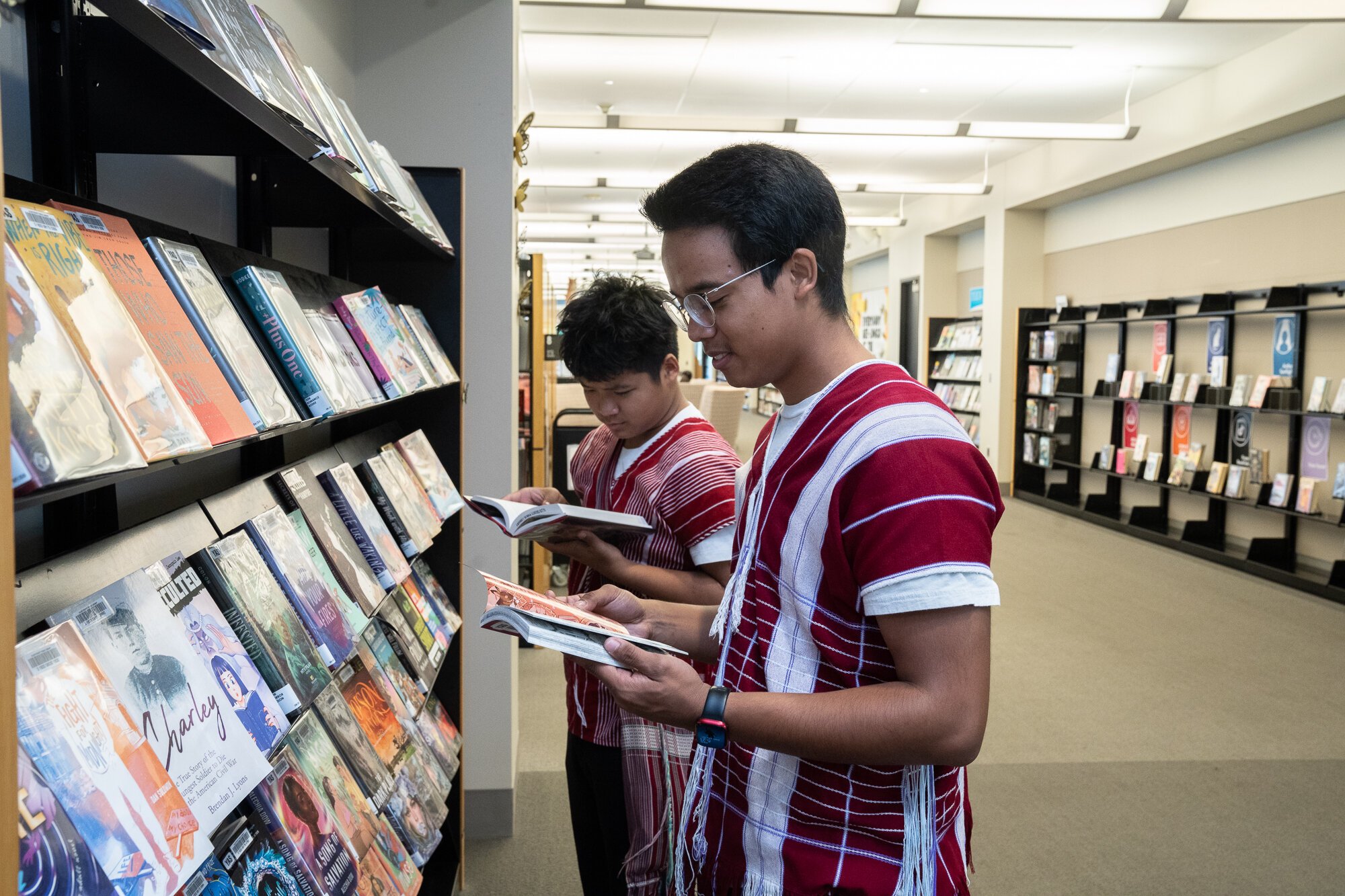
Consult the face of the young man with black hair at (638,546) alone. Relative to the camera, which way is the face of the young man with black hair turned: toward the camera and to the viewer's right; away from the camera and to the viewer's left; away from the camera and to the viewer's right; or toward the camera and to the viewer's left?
toward the camera and to the viewer's left

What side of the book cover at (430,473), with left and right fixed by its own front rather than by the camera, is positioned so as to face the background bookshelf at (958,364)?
left

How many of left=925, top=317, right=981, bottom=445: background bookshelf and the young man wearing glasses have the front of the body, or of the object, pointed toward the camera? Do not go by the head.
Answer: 1

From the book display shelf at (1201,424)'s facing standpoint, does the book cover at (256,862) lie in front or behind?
in front

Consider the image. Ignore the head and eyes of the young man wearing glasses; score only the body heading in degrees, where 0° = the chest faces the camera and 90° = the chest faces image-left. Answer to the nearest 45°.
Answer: approximately 90°

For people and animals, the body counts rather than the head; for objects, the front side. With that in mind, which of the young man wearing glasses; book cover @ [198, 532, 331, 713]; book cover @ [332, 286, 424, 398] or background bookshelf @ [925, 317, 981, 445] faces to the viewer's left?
the young man wearing glasses

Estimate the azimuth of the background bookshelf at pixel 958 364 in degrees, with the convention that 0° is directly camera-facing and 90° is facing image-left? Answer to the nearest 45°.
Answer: approximately 0°

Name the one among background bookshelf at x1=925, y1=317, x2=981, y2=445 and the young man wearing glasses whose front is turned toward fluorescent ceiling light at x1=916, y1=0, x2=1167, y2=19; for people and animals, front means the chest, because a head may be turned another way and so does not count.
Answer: the background bookshelf

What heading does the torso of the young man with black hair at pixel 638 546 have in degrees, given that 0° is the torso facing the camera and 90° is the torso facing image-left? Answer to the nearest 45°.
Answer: approximately 45°

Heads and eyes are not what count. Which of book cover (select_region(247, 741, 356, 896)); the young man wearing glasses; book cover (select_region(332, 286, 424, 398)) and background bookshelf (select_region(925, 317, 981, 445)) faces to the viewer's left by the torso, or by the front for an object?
the young man wearing glasses
